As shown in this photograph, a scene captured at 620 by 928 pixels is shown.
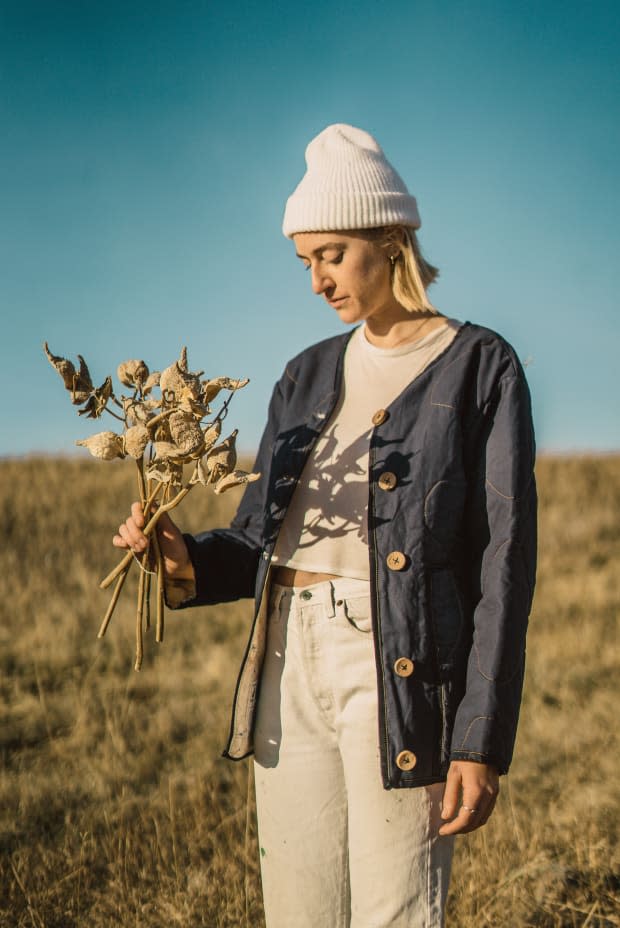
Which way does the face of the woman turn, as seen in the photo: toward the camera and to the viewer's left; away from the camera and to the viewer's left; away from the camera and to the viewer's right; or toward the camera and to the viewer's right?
toward the camera and to the viewer's left

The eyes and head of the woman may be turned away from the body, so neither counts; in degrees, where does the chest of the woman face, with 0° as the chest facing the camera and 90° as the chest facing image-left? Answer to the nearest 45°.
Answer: approximately 45°
